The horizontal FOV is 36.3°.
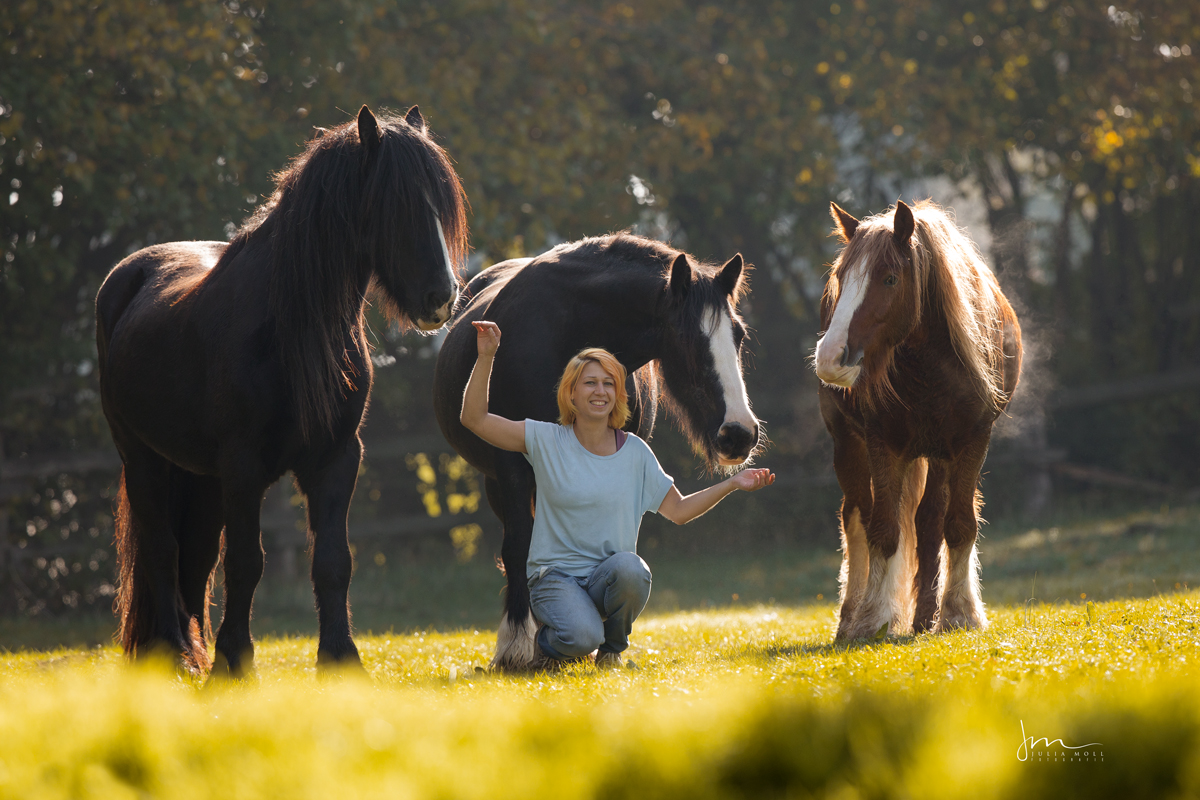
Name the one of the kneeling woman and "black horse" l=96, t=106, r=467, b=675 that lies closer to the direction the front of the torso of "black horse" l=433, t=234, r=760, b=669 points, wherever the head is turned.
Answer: the kneeling woman

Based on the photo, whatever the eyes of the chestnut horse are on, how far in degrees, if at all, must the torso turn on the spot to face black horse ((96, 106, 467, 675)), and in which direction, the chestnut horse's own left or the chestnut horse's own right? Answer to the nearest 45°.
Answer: approximately 45° to the chestnut horse's own right

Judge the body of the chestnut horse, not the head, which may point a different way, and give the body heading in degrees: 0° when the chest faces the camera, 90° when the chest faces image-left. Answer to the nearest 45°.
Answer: approximately 0°

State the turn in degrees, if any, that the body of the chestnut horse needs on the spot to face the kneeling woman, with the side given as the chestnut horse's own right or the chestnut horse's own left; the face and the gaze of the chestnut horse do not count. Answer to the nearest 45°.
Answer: approximately 45° to the chestnut horse's own right

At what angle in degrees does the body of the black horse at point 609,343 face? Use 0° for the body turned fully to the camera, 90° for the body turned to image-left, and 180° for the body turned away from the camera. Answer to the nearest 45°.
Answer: approximately 315°

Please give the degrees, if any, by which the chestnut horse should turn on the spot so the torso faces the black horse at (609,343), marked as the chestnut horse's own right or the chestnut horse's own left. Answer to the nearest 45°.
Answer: approximately 90° to the chestnut horse's own right
